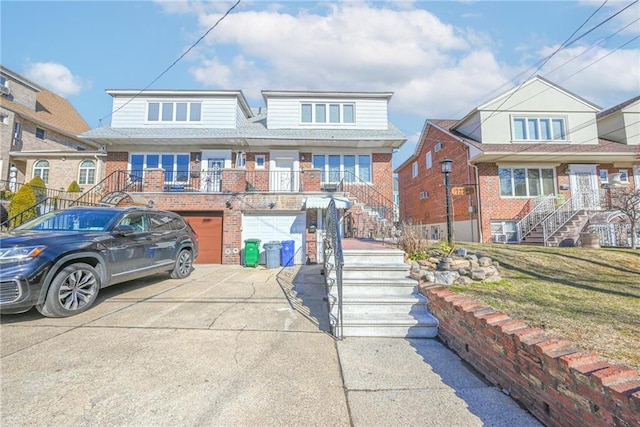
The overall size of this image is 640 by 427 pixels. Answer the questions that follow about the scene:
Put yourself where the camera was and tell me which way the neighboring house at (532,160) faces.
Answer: facing the viewer and to the right of the viewer

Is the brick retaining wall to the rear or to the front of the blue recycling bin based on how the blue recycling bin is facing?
to the front

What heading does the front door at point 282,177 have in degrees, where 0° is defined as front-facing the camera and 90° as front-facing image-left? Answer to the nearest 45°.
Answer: approximately 0°

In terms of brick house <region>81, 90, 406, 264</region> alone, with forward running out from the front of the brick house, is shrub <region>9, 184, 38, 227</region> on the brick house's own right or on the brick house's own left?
on the brick house's own right

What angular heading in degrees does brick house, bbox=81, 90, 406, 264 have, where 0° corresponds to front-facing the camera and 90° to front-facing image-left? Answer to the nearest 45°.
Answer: approximately 0°

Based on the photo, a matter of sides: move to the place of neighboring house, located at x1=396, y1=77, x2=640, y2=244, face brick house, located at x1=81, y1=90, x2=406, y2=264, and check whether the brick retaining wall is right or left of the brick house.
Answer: left

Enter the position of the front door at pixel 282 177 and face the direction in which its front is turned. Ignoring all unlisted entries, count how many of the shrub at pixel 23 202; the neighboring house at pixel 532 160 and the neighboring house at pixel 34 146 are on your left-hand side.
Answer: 1

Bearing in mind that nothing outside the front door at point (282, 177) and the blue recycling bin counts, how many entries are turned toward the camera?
2

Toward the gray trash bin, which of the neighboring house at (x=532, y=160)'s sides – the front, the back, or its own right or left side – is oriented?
right

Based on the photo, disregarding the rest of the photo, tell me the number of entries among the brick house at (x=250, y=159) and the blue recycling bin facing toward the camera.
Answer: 2
